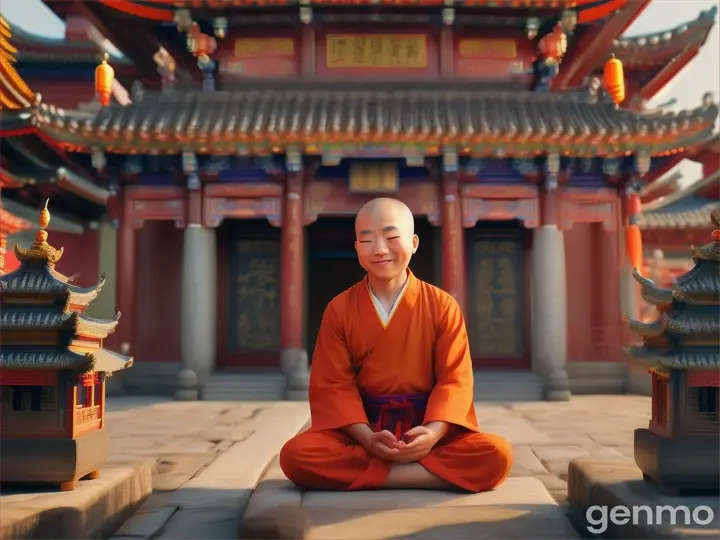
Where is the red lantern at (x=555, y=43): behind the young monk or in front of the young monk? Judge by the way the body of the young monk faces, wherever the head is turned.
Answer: behind

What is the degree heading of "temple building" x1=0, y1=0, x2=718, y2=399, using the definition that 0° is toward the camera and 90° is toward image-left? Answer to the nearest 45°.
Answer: approximately 0°

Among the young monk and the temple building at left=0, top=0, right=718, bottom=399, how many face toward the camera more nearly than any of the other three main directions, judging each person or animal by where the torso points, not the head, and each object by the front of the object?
2

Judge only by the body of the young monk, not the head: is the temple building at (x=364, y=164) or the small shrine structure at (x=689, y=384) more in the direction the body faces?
the small shrine structure

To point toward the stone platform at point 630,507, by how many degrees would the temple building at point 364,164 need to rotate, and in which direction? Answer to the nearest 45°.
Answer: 0° — it already faces it

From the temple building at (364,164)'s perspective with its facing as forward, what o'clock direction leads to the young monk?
The young monk is roughly at 12 o'clock from the temple building.

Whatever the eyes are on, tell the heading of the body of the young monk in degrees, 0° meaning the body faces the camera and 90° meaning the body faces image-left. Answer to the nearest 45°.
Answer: approximately 0°

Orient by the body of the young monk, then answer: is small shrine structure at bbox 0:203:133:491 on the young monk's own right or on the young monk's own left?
on the young monk's own right
